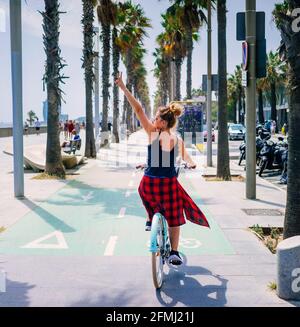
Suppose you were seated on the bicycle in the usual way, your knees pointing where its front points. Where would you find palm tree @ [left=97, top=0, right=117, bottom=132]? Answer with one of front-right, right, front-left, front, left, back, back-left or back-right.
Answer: front

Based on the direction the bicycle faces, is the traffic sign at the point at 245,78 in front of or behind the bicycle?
in front

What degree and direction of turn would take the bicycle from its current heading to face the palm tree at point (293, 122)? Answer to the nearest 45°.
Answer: approximately 45° to its right

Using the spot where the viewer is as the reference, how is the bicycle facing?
facing away from the viewer

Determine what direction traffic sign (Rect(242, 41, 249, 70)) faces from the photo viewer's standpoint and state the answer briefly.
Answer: facing to the left of the viewer

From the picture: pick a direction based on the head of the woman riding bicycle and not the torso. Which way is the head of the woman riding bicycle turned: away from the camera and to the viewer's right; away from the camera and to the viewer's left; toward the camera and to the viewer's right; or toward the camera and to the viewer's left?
away from the camera and to the viewer's left

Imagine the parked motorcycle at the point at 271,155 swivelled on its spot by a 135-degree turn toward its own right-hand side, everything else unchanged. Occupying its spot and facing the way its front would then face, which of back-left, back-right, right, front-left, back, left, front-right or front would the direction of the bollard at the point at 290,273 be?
back

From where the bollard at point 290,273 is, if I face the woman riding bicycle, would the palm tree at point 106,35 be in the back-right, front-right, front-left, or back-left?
front-right

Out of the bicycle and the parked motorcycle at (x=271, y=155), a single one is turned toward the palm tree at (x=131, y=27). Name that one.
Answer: the bicycle

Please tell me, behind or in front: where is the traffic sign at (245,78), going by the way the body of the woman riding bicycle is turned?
in front

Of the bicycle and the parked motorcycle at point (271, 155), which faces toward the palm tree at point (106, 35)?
the bicycle

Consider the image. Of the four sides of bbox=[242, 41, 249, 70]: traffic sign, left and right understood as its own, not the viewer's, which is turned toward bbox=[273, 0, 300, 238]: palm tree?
left

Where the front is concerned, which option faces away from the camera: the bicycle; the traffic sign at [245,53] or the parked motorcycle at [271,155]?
the bicycle

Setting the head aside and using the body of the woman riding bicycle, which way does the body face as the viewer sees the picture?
away from the camera

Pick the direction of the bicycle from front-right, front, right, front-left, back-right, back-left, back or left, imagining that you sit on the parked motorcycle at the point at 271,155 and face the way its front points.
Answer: front-left

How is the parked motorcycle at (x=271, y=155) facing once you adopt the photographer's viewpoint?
facing the viewer and to the left of the viewer
